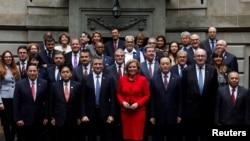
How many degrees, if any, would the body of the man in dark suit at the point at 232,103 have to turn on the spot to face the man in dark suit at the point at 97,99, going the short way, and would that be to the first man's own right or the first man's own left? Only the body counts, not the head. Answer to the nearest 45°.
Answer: approximately 90° to the first man's own right

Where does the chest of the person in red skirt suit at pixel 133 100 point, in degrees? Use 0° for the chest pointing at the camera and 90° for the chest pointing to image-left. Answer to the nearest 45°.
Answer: approximately 0°

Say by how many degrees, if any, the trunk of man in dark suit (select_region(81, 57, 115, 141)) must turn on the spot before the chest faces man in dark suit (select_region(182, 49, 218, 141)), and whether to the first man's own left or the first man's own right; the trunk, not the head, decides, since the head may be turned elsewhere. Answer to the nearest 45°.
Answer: approximately 90° to the first man's own left

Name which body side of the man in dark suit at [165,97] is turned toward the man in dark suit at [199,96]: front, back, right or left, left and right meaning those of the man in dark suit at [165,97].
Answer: left

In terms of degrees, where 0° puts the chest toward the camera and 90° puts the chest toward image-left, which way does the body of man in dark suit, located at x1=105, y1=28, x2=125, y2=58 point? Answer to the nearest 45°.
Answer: approximately 0°
